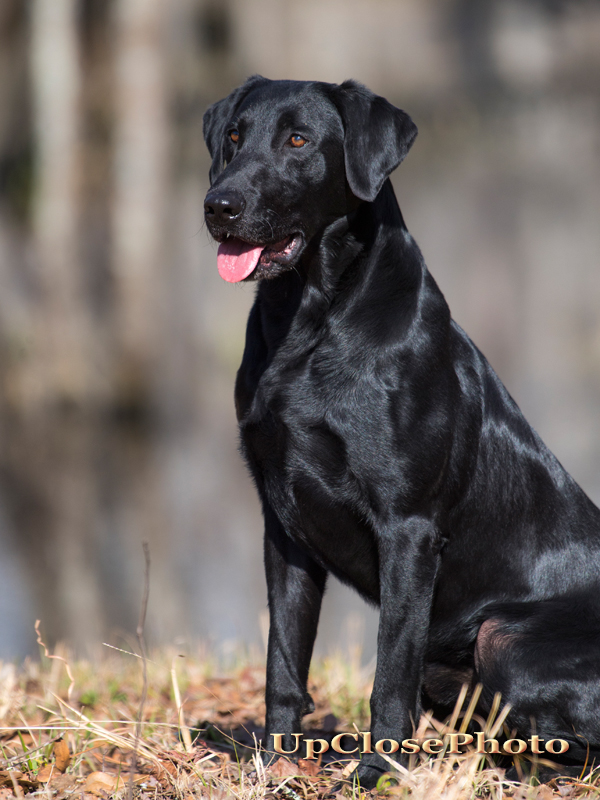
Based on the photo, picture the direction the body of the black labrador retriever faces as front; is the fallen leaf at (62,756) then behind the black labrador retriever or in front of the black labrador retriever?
in front

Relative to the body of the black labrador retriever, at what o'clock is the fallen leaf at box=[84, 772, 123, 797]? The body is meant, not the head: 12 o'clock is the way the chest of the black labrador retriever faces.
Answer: The fallen leaf is roughly at 12 o'clock from the black labrador retriever.

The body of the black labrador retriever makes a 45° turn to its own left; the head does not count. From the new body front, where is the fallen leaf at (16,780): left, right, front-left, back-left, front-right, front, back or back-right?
front-right

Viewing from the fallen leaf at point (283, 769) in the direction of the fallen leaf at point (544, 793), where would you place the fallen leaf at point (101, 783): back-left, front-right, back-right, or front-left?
back-right

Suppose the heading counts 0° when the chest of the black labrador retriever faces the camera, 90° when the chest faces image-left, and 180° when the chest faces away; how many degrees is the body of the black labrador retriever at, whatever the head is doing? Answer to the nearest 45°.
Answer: approximately 45°

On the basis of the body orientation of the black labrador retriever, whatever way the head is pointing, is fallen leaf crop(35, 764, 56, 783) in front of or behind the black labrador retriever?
in front
